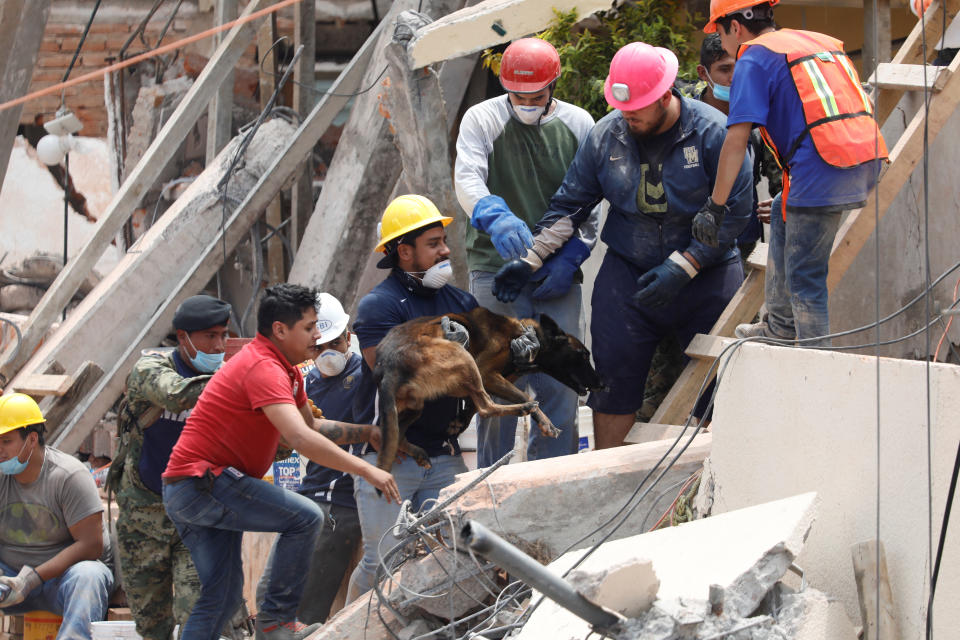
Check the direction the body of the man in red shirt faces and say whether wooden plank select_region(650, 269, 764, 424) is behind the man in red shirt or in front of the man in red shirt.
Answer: in front

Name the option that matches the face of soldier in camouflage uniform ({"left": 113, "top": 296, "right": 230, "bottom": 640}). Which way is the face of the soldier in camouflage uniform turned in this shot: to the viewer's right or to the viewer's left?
to the viewer's right

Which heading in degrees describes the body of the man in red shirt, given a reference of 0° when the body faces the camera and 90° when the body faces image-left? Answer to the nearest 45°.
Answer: approximately 270°

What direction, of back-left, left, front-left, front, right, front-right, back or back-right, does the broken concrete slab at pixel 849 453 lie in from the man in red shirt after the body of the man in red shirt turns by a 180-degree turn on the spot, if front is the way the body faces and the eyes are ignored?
back-left

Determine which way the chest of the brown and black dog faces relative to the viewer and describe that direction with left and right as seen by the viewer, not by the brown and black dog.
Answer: facing to the right of the viewer

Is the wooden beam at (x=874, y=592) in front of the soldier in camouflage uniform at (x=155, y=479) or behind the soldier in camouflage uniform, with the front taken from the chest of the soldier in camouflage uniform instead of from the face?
in front

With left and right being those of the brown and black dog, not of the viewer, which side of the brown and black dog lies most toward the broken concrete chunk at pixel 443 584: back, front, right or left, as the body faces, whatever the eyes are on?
right

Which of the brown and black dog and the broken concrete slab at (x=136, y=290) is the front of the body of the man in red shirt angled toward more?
the brown and black dog

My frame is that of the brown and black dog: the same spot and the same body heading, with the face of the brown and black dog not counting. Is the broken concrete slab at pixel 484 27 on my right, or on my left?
on my left

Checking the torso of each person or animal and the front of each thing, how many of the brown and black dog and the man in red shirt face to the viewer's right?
2

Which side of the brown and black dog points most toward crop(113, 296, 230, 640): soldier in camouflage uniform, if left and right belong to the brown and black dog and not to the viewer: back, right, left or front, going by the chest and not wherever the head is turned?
back

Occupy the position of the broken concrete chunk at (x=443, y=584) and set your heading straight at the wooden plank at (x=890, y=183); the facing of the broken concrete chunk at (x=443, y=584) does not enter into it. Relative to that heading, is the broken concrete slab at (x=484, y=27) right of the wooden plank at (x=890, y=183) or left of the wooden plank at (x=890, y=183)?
left

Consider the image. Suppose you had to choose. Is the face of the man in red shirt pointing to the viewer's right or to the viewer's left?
to the viewer's right
